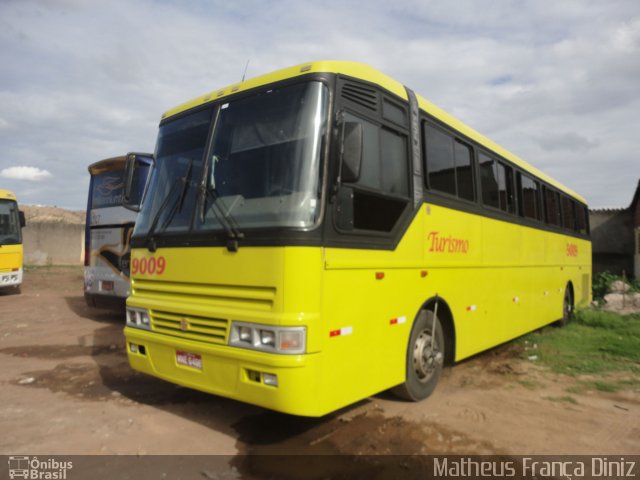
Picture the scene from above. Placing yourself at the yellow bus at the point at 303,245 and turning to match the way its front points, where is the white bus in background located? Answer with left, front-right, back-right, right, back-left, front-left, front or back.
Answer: right

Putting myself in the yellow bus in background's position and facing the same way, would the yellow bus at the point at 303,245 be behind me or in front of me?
in front

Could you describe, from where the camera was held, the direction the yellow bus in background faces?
facing the viewer

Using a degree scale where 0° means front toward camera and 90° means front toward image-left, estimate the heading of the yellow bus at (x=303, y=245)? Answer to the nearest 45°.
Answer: approximately 45°

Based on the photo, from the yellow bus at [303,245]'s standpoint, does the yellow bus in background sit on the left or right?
on its right
